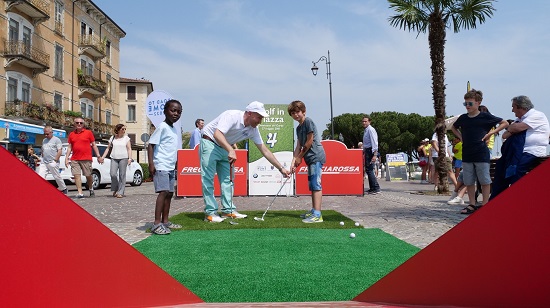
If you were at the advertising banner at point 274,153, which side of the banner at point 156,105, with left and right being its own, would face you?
left

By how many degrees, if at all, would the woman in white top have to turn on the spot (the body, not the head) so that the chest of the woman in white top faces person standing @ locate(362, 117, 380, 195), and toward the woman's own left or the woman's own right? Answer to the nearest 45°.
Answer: approximately 90° to the woman's own left

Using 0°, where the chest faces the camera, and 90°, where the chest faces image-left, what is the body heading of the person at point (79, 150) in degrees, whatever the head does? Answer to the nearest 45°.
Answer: approximately 0°

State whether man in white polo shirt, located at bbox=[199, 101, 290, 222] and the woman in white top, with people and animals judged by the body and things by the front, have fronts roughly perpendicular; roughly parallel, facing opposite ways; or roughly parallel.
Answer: roughly perpendicular

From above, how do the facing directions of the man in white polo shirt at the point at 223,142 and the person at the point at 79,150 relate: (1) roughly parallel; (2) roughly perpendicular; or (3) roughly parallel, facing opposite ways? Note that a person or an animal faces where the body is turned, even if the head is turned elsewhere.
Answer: roughly perpendicular

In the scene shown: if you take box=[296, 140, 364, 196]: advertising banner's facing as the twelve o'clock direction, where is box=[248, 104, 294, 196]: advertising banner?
box=[248, 104, 294, 196]: advertising banner is roughly at 3 o'clock from box=[296, 140, 364, 196]: advertising banner.

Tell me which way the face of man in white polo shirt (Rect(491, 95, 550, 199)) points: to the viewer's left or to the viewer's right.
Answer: to the viewer's left

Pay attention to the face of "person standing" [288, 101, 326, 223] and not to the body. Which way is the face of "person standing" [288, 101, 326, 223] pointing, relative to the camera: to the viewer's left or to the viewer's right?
to the viewer's left

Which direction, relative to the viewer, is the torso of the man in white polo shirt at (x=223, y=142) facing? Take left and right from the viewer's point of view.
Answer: facing to the right of the viewer

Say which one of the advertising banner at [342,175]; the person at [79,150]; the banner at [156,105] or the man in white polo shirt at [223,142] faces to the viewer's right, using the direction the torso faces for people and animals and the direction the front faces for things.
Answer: the man in white polo shirt

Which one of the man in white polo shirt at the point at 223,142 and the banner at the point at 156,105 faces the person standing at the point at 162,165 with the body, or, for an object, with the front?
the banner
